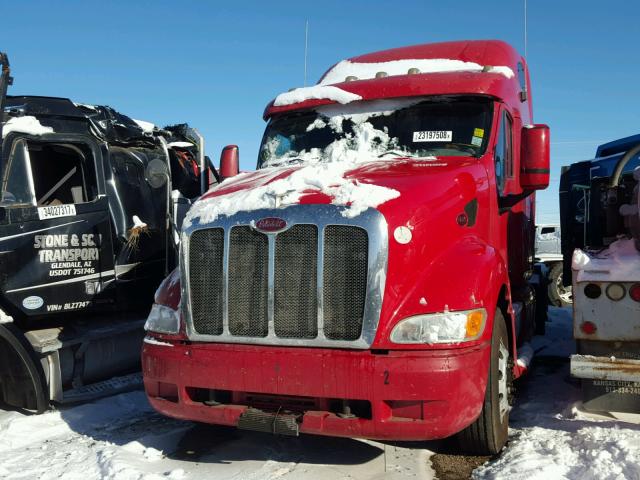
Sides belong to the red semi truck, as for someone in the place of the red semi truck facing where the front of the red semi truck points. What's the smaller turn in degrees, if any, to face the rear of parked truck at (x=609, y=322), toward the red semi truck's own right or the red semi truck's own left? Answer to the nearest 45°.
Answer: approximately 135° to the red semi truck's own left

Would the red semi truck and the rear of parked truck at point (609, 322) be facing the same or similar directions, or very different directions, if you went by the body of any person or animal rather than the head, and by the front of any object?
very different directions

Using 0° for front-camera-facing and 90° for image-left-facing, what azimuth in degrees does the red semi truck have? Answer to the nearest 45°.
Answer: approximately 45°

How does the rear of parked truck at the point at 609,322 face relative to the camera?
away from the camera

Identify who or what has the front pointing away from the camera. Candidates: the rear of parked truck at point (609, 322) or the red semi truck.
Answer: the rear of parked truck
